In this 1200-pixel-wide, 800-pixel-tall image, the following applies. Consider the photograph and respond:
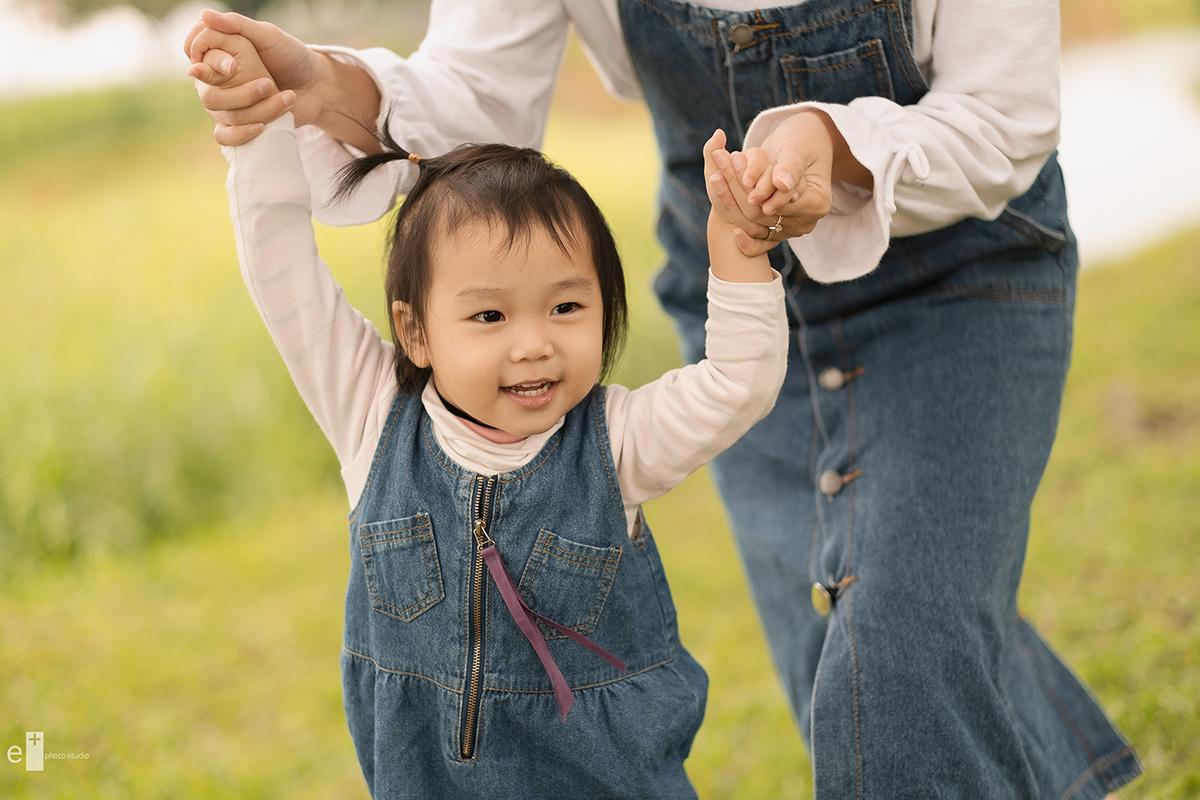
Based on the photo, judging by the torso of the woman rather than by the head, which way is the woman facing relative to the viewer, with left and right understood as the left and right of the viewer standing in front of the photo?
facing the viewer and to the left of the viewer

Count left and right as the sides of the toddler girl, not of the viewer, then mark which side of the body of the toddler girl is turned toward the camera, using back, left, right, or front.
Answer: front
